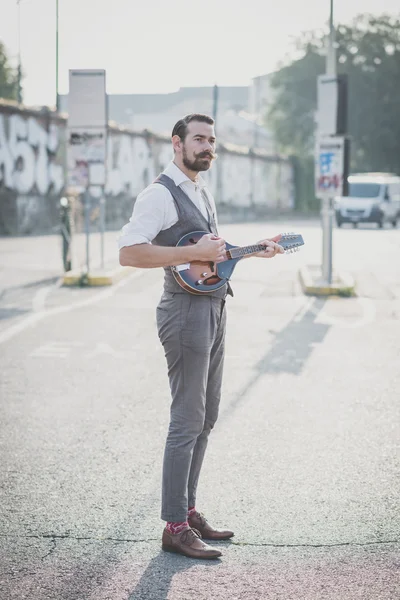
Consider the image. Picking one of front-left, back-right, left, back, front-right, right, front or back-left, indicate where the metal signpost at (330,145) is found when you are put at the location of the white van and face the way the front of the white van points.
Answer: front-left

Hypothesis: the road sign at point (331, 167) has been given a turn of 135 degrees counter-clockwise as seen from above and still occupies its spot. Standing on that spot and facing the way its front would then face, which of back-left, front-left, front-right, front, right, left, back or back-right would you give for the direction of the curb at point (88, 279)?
back-left

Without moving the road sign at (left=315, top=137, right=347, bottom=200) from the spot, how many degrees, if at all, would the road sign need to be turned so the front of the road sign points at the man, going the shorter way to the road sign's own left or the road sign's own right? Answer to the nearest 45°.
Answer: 0° — it already faces them

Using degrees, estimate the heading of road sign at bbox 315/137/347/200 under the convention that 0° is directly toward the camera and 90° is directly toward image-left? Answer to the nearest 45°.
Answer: approximately 0°

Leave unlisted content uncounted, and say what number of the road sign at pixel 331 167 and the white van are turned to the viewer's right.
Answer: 0

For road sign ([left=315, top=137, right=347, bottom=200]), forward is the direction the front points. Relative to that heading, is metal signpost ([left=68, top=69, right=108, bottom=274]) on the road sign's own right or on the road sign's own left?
on the road sign's own right

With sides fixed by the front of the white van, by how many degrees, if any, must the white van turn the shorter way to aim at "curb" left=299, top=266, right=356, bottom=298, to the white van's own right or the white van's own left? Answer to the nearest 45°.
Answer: approximately 45° to the white van's own left

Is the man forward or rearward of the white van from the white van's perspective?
forward
